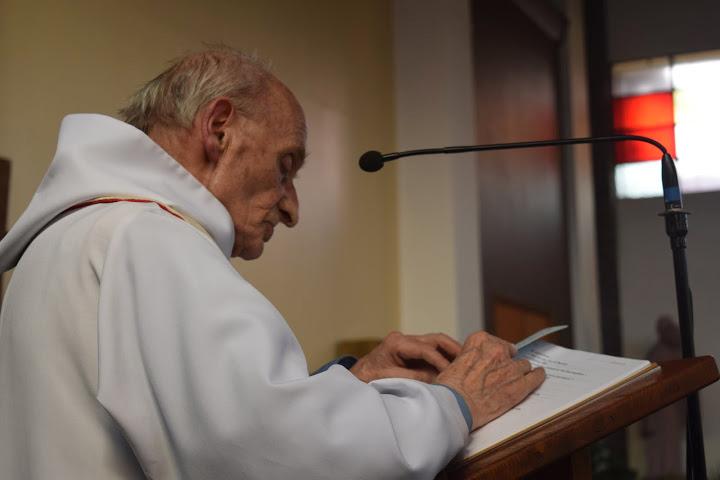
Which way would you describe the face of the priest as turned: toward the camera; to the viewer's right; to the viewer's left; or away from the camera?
to the viewer's right

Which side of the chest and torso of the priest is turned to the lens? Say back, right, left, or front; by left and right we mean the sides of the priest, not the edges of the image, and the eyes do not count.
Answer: right

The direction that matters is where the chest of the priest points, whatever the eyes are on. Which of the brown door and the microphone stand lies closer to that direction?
the microphone stand

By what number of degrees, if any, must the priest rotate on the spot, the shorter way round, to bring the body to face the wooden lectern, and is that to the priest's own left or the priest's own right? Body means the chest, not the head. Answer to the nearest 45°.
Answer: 0° — they already face it
